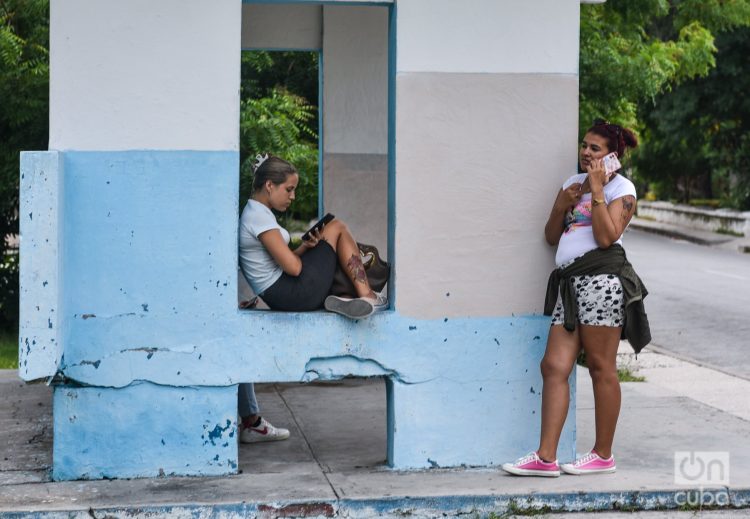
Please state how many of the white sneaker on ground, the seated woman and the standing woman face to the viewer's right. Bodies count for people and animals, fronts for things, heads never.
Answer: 2

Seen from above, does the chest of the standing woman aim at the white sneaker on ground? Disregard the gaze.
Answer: no

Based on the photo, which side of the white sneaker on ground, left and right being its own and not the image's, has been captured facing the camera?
right

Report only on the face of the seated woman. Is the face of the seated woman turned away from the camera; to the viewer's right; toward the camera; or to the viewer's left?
to the viewer's right

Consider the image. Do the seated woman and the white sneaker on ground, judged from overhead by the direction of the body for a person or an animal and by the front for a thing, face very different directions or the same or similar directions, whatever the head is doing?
same or similar directions

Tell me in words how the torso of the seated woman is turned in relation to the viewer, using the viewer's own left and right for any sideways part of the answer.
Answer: facing to the right of the viewer

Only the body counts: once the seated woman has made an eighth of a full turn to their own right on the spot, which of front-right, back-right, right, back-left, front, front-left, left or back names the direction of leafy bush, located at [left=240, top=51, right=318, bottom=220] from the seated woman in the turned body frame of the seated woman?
back-left

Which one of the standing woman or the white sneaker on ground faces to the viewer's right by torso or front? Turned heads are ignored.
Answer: the white sneaker on ground

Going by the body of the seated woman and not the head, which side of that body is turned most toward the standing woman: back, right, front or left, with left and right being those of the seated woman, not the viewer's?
front

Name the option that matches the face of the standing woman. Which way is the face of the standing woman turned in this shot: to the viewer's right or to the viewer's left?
to the viewer's left

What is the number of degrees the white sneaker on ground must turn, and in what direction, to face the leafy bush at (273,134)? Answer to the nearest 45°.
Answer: approximately 90° to its left

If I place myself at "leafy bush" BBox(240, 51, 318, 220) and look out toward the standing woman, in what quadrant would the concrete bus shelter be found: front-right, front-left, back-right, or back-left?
front-right

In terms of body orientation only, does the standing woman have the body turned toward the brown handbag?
no
